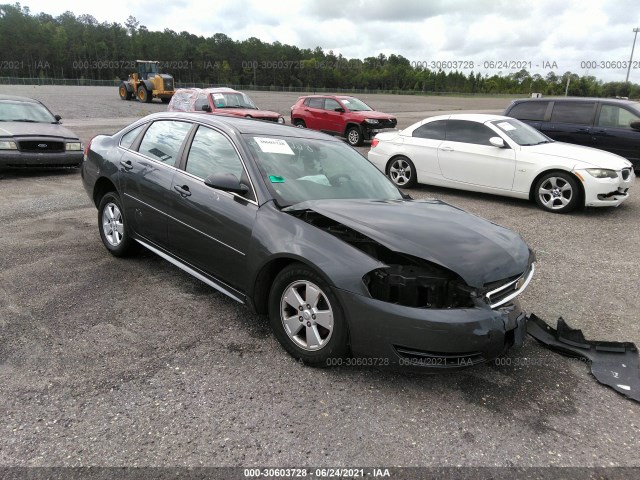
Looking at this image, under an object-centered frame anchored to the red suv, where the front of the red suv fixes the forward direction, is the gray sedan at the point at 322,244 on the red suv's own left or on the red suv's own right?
on the red suv's own right

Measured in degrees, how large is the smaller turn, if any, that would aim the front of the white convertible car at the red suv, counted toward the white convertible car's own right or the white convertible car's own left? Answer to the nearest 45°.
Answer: approximately 180°

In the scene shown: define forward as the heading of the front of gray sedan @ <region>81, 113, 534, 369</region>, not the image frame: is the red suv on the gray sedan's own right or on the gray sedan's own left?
on the gray sedan's own left

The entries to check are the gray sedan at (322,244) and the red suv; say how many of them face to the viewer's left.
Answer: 0

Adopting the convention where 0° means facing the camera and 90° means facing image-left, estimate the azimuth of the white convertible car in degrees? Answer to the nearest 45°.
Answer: approximately 315°

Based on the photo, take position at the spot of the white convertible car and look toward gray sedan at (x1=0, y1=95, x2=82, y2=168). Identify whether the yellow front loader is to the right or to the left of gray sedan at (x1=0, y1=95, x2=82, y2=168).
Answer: right

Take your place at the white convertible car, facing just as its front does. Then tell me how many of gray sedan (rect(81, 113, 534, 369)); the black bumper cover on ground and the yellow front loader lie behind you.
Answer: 1

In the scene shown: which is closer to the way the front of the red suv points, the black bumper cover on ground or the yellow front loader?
the black bumper cover on ground

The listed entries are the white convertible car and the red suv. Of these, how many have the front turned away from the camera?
0

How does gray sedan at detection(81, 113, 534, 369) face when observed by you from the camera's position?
facing the viewer and to the right of the viewer

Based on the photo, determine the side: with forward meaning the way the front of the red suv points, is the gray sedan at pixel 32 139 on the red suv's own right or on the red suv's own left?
on the red suv's own right
